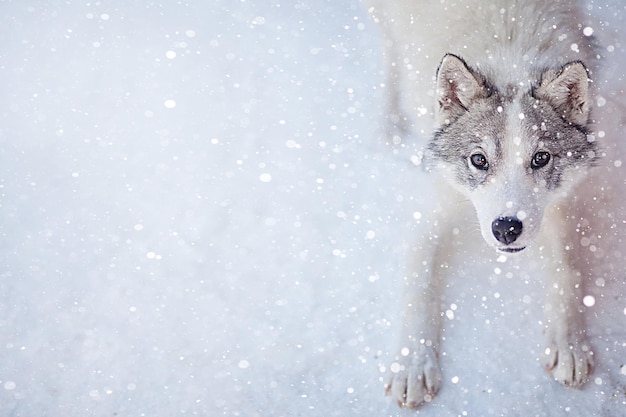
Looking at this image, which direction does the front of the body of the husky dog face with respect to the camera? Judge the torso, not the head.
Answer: toward the camera
